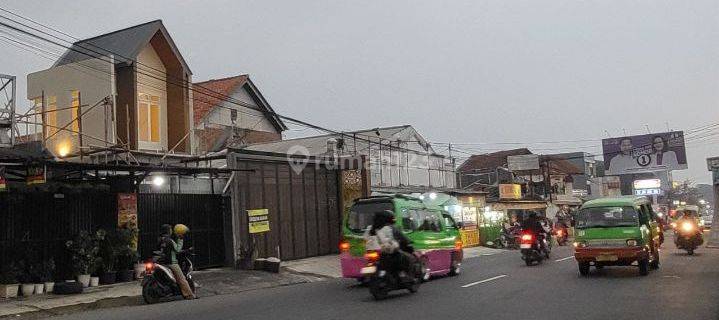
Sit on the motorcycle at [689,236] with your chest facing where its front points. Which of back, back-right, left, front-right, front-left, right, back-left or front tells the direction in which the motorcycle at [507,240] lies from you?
back-right

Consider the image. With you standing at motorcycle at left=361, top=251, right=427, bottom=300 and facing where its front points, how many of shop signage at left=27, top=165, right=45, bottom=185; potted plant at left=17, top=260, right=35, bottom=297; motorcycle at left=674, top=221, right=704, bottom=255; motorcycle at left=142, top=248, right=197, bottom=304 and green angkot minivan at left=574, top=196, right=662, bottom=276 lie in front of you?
2

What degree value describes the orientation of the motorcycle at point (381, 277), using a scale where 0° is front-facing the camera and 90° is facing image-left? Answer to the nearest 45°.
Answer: approximately 225°

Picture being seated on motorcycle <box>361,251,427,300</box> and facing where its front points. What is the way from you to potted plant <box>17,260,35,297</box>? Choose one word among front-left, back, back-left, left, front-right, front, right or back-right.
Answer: back-left

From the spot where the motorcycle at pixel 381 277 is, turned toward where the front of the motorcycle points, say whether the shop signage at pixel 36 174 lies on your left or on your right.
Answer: on your left

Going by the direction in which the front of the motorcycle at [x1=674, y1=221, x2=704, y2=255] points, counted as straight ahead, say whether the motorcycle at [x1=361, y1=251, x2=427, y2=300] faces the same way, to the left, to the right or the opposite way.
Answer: the opposite way

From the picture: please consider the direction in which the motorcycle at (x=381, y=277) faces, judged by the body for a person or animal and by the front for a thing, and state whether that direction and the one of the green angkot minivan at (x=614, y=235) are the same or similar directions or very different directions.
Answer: very different directions

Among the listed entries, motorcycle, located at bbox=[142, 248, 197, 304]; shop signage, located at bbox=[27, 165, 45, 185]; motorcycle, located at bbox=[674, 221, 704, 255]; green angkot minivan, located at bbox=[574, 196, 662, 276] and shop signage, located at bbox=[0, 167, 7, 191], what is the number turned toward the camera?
4

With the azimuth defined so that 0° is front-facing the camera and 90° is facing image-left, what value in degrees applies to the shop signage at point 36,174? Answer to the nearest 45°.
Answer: approximately 0°

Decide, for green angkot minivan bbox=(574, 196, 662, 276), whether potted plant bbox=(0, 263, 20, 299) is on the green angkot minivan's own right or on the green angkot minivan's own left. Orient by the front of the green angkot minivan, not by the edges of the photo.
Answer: on the green angkot minivan's own right
